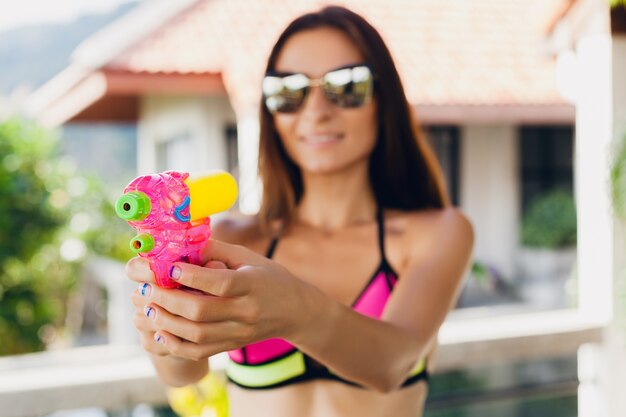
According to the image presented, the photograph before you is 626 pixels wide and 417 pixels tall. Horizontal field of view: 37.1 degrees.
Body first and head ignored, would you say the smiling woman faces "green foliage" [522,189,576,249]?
no

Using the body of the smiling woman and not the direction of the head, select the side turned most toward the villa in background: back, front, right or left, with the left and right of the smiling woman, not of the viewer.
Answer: back

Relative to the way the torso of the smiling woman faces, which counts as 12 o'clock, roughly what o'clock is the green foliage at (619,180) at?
The green foliage is roughly at 7 o'clock from the smiling woman.

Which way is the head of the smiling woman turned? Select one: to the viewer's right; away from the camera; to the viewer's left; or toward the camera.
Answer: toward the camera

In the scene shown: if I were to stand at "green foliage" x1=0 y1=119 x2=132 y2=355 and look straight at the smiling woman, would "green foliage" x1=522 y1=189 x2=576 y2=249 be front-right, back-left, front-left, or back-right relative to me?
front-left

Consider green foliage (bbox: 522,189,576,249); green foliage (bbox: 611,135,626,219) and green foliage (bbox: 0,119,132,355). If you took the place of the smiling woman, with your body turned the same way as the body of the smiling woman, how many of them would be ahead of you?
0

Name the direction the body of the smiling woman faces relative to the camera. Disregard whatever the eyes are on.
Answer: toward the camera

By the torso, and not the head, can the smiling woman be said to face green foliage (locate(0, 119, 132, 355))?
no
